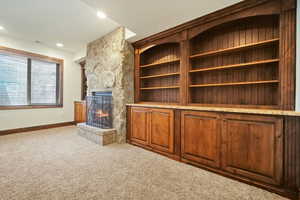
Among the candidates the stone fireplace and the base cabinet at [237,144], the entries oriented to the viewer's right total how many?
0

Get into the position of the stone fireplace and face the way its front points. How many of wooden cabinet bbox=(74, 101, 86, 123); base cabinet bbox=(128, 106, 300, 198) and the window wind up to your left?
1

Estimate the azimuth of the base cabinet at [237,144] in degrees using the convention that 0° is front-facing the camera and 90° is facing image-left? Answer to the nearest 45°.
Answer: approximately 45°

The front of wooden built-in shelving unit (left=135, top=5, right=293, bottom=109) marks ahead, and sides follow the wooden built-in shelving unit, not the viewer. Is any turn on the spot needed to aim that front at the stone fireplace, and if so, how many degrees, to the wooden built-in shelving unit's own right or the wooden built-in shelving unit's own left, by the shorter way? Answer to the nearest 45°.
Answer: approximately 45° to the wooden built-in shelving unit's own right

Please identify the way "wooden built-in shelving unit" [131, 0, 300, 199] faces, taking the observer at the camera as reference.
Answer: facing the viewer and to the left of the viewer

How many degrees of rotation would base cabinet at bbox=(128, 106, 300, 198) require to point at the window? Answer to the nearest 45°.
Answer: approximately 45° to its right

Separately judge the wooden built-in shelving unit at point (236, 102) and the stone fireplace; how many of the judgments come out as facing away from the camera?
0

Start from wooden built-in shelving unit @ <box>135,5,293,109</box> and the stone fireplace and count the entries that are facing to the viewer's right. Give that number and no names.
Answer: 0
